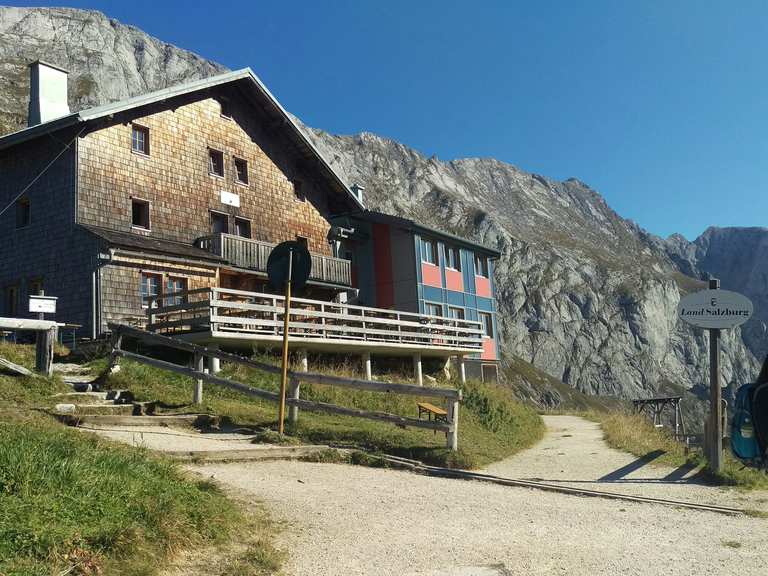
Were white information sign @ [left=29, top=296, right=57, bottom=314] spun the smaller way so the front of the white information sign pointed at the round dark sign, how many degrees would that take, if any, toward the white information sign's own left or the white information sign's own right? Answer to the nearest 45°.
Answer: approximately 45° to the white information sign's own left

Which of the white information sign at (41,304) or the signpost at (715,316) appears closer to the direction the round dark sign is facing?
the white information sign

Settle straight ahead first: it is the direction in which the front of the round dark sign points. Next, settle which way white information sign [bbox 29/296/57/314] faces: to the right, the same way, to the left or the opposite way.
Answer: the opposite way

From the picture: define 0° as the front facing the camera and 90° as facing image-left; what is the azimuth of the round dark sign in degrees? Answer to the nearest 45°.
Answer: approximately 180°

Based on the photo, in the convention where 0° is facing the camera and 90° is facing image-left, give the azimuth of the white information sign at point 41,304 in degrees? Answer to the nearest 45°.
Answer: approximately 0°

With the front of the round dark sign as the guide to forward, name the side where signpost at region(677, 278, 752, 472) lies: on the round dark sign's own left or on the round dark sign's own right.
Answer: on the round dark sign's own right

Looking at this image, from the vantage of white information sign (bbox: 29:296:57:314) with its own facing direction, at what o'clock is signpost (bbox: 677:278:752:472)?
The signpost is roughly at 10 o'clock from the white information sign.

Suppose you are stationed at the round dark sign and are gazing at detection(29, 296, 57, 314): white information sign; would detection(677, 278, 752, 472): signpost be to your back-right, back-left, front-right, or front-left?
back-right

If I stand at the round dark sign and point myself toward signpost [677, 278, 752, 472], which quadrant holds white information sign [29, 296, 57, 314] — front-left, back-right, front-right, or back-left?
back-left
